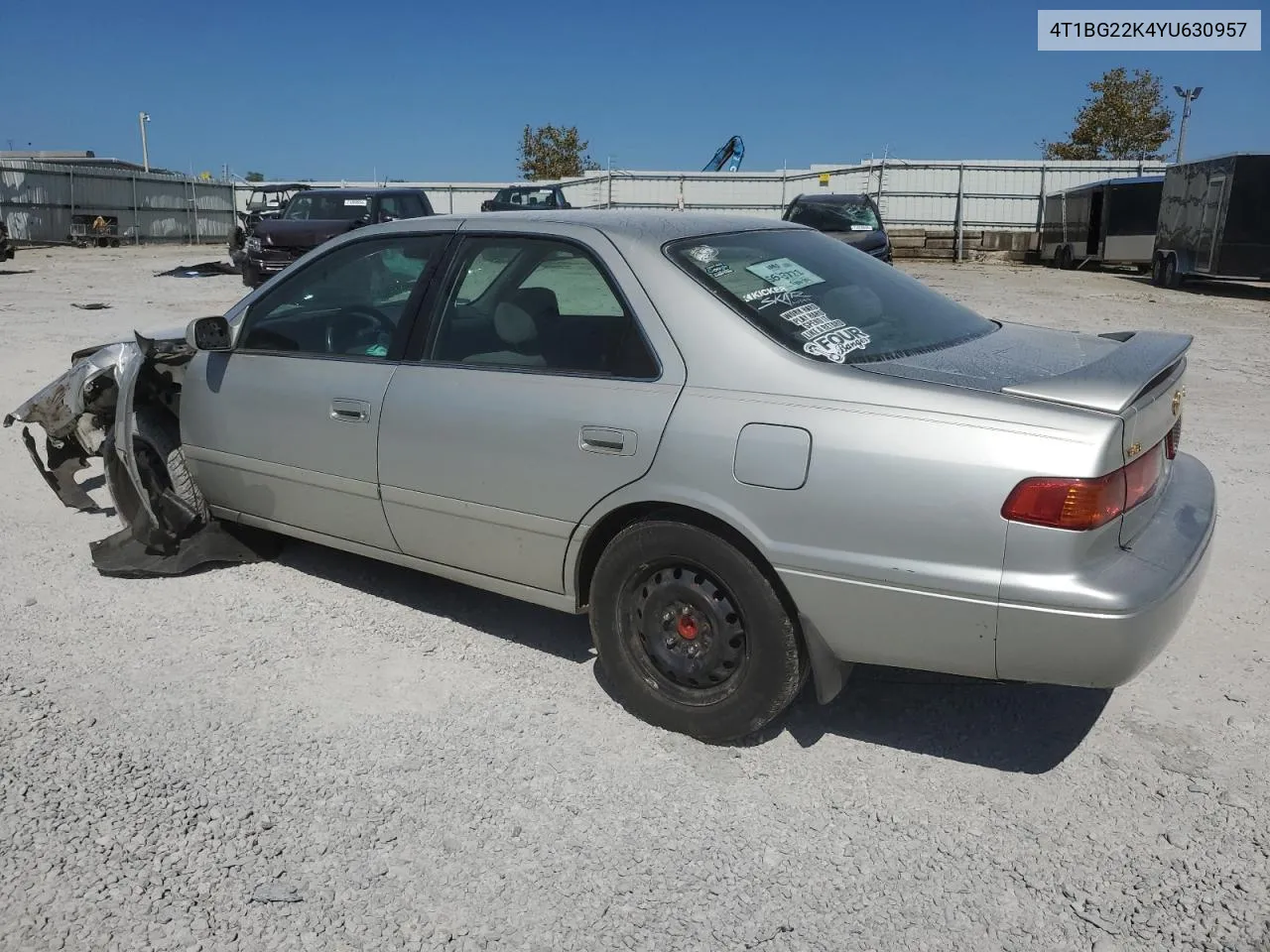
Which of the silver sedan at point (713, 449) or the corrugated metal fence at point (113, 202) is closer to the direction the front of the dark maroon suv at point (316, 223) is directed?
the silver sedan

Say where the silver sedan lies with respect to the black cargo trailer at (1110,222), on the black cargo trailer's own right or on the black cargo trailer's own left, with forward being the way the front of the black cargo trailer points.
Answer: on the black cargo trailer's own right

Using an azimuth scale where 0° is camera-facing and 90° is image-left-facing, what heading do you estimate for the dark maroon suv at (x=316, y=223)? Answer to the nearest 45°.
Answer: approximately 45°

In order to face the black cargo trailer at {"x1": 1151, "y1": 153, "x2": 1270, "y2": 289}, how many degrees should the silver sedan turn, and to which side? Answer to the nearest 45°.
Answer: approximately 90° to its right

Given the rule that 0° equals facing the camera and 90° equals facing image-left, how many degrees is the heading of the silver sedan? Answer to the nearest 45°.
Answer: approximately 135°

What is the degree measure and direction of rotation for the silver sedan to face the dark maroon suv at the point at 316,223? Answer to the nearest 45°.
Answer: approximately 45° to its right

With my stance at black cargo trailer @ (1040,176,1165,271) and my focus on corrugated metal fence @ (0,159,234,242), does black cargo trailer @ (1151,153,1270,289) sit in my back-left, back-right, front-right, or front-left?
back-left
